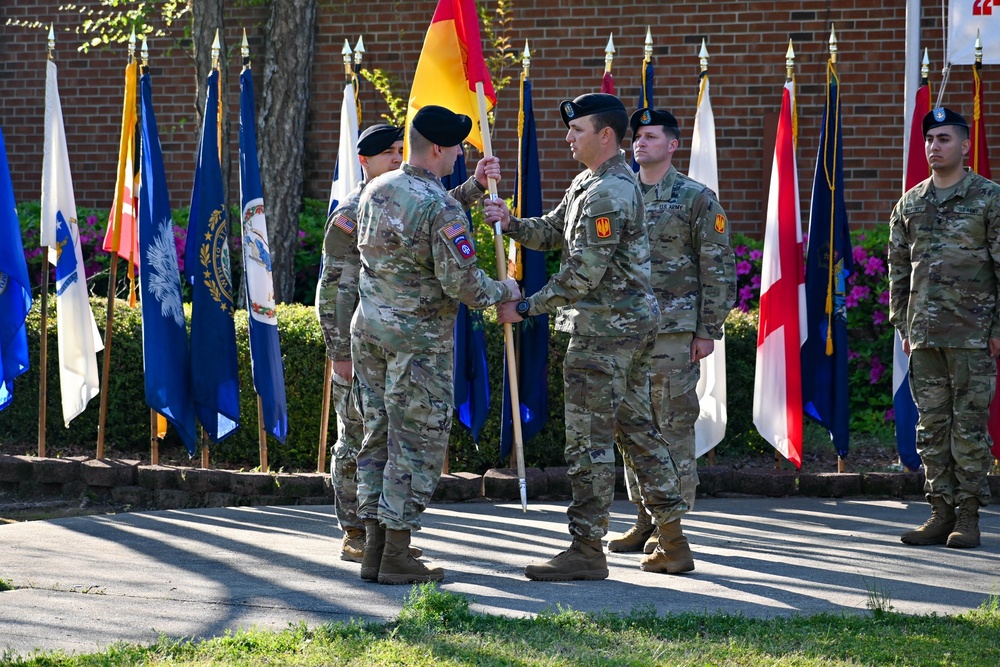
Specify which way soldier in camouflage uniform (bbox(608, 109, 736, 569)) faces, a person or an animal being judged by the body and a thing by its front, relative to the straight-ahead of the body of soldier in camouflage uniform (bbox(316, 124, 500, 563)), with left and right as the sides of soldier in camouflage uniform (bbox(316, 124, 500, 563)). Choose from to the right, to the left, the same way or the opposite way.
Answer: to the right

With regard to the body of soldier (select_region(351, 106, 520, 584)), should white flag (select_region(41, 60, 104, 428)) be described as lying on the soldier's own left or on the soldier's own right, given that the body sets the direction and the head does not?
on the soldier's own left

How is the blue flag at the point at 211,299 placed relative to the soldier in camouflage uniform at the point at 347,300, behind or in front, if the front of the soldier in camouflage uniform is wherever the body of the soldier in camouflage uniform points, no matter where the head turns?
behind

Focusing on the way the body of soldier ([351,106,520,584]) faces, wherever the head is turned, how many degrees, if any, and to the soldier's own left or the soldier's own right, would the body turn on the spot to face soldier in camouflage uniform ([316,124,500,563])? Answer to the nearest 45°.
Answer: approximately 90° to the soldier's own left

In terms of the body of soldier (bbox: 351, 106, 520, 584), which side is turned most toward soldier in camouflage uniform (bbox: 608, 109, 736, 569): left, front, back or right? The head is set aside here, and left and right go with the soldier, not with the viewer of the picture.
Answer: front

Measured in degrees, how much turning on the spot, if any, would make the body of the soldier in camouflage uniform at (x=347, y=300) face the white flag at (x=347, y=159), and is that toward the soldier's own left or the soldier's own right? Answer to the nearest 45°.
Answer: approximately 135° to the soldier's own left

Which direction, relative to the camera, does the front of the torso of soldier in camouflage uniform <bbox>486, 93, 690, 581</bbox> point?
to the viewer's left

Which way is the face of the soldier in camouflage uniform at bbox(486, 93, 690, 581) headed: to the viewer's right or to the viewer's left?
to the viewer's left

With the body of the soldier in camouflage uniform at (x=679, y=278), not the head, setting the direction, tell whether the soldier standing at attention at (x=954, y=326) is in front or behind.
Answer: behind

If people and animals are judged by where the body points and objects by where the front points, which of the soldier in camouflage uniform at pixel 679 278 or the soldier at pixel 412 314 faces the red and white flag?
the soldier

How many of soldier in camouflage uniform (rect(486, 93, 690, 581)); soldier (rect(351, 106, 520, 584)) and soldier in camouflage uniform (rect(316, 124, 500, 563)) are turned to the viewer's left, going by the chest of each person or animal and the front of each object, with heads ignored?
1

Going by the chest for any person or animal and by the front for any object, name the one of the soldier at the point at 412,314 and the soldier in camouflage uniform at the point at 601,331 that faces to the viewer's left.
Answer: the soldier in camouflage uniform

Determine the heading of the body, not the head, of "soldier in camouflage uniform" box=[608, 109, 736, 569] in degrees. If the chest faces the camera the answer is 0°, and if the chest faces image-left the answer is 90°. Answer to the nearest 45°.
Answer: approximately 45°
